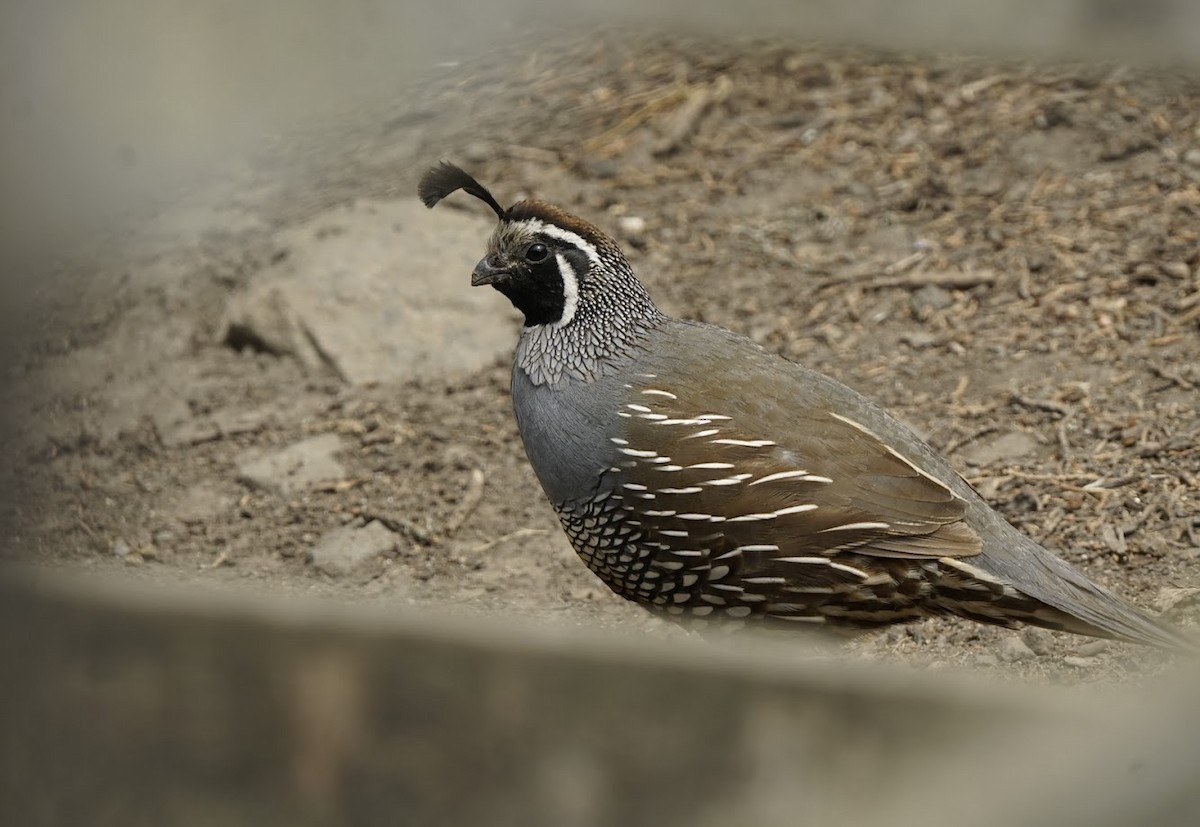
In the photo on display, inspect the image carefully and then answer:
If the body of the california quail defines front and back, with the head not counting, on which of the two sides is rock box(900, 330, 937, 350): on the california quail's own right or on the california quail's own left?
on the california quail's own right

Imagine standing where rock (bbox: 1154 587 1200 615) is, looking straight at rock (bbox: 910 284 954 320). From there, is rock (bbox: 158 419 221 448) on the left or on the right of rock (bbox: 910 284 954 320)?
left

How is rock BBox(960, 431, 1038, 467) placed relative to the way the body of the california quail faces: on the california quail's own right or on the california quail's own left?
on the california quail's own right

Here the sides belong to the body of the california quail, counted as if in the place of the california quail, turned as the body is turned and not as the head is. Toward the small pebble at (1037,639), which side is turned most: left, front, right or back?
back

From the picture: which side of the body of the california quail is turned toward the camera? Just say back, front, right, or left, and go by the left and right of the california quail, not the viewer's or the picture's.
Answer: left

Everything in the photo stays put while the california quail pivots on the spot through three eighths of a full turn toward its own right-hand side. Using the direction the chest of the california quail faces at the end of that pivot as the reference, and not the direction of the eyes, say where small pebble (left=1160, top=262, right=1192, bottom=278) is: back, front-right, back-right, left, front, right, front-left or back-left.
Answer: front

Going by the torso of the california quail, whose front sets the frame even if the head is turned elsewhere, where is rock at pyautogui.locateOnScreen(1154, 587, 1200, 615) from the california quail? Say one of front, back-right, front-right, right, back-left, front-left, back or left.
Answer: back

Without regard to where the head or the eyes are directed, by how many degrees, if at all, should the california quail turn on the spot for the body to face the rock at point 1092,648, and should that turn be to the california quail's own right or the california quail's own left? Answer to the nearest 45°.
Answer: approximately 180°

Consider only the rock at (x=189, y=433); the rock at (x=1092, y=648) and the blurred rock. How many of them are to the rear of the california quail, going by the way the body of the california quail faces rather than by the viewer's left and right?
1

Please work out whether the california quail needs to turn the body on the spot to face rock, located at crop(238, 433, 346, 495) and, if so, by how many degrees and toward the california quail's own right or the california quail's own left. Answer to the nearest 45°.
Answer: approximately 45° to the california quail's own right
